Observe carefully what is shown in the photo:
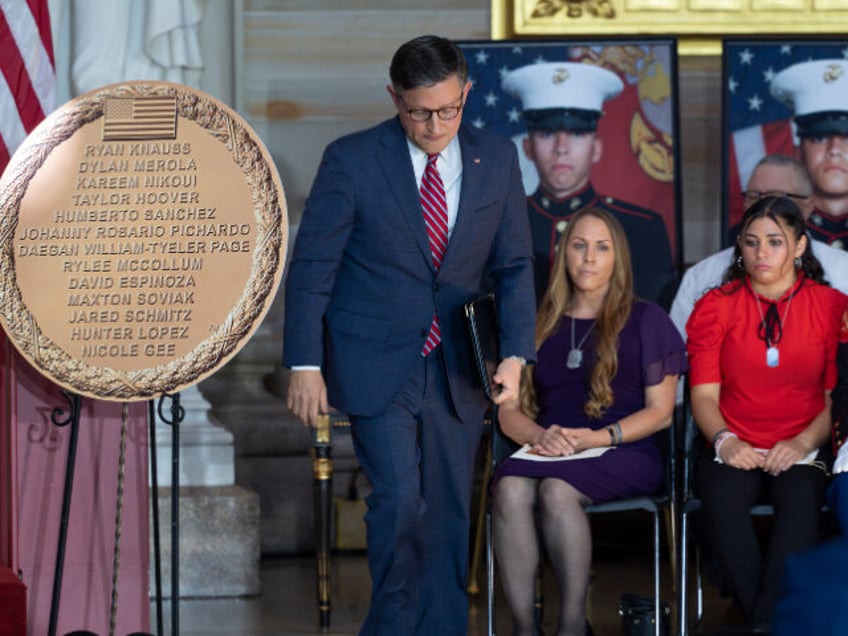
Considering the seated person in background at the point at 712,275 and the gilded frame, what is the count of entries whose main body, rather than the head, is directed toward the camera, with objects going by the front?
2

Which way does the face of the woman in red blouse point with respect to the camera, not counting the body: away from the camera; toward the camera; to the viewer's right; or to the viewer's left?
toward the camera

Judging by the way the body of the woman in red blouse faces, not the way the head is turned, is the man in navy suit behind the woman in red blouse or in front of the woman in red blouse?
in front

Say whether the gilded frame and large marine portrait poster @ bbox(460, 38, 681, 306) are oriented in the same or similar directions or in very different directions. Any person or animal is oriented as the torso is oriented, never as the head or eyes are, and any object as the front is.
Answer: same or similar directions

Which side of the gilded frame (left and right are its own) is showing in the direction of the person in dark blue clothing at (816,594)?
front

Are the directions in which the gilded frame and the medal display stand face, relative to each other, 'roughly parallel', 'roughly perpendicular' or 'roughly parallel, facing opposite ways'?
roughly parallel

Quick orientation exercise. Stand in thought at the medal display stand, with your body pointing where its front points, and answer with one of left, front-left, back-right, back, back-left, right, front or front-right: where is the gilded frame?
back-left

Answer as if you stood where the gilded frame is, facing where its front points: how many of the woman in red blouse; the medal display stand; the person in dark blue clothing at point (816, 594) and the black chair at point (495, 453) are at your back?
0

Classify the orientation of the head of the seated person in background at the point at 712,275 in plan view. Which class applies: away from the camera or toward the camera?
toward the camera

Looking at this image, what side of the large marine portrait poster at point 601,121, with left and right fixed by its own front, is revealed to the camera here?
front

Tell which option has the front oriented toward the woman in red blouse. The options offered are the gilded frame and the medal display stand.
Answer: the gilded frame
